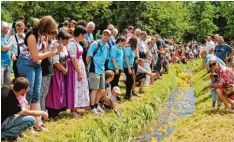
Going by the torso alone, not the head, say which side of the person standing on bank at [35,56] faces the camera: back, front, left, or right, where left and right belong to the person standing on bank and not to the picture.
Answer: right

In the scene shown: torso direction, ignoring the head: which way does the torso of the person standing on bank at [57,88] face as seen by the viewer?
to the viewer's right

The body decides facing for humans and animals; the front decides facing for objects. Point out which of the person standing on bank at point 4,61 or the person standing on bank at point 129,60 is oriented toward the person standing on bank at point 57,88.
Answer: the person standing on bank at point 4,61

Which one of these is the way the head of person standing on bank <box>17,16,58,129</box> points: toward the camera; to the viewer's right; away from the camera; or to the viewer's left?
to the viewer's right

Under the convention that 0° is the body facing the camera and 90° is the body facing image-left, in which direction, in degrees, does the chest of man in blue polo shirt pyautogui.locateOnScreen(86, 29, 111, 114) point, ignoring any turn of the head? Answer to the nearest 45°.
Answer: approximately 315°

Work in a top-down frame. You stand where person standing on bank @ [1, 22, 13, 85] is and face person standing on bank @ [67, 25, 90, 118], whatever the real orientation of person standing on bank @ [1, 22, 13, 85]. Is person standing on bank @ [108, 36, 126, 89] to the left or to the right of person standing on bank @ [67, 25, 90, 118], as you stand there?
left

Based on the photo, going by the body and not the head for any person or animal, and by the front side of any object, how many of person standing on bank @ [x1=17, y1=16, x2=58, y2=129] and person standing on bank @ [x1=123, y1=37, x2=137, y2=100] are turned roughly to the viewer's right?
2

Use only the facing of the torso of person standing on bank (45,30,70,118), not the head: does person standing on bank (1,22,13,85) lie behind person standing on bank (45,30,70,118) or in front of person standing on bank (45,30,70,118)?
behind

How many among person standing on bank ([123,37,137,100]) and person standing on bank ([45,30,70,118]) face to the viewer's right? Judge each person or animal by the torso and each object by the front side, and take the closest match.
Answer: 2
